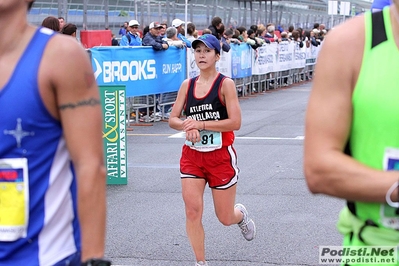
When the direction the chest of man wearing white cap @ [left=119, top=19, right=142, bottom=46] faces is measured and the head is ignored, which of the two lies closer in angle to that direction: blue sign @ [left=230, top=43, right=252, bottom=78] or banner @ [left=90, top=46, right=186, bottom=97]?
the banner

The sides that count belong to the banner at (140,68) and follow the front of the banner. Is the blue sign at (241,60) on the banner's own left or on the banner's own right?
on the banner's own left

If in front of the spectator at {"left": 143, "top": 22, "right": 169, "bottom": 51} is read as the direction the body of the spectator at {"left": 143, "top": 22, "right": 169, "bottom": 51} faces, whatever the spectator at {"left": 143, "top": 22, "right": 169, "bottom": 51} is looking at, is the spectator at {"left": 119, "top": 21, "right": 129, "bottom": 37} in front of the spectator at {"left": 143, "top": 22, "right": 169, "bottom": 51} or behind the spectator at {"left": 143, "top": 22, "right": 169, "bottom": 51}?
behind

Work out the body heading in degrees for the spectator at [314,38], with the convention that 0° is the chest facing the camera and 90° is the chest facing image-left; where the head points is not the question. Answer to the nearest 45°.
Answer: approximately 315°
